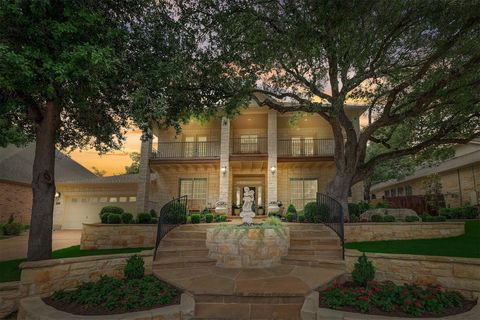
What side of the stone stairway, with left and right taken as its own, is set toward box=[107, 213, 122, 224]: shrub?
right

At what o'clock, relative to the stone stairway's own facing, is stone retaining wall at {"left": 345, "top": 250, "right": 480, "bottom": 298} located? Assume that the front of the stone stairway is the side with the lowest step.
The stone retaining wall is roughly at 10 o'clock from the stone stairway.

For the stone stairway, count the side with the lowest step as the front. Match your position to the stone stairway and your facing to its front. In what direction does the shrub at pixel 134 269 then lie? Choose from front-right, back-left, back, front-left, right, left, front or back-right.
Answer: front-right

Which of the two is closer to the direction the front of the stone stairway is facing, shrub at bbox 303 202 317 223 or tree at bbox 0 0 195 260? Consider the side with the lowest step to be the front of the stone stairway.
the tree

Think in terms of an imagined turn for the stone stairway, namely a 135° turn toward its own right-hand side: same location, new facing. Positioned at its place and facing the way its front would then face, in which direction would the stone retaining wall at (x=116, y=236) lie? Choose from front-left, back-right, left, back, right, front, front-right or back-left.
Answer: front-left

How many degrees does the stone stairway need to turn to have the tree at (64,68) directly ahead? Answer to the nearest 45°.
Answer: approximately 45° to its right

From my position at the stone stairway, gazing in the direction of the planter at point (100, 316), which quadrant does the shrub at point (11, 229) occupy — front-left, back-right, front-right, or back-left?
front-right

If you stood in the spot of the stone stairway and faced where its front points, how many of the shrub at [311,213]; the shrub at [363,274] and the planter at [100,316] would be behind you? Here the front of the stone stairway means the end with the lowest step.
1

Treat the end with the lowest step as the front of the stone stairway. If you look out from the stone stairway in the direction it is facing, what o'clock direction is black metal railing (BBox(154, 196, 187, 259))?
The black metal railing is roughly at 3 o'clock from the stone stairway.

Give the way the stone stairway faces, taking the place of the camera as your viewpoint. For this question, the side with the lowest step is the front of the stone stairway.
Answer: facing the viewer

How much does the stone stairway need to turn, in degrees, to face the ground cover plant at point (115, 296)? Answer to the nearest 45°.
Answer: approximately 45° to its right

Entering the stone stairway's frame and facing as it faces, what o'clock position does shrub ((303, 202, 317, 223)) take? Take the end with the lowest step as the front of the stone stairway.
The shrub is roughly at 6 o'clock from the stone stairway.

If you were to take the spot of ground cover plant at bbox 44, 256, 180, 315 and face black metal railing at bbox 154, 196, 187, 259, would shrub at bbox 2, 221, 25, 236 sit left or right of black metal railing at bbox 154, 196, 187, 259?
left

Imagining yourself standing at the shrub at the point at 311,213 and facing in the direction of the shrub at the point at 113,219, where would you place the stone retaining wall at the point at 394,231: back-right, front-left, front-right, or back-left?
back-left

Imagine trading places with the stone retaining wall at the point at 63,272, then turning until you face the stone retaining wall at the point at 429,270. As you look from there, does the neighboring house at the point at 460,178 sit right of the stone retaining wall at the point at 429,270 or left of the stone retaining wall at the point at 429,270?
left

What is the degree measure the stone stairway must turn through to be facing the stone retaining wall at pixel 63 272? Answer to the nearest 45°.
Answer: approximately 45° to its right

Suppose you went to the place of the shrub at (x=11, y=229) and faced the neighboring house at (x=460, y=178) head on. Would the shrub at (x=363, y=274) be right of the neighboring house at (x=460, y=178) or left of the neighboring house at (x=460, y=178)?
right

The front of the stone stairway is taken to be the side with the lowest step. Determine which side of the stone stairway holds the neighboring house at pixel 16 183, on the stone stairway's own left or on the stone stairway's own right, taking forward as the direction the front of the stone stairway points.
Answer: on the stone stairway's own right
